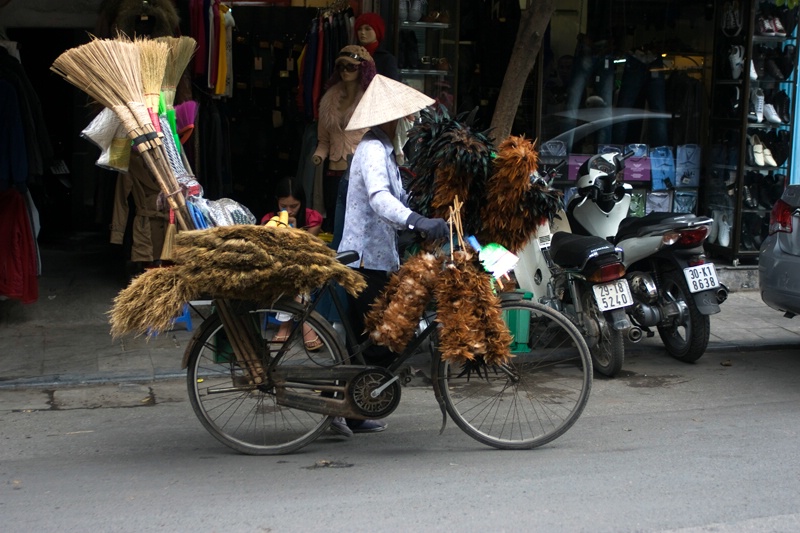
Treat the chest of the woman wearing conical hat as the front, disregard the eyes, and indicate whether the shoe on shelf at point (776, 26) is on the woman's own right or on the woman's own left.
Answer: on the woman's own left

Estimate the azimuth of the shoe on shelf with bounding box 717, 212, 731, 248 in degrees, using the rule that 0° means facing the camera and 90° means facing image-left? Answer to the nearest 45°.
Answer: approximately 0°

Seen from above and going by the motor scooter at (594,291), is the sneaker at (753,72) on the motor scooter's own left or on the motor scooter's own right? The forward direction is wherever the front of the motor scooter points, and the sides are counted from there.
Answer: on the motor scooter's own right

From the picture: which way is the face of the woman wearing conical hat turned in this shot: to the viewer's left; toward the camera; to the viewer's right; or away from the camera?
to the viewer's right

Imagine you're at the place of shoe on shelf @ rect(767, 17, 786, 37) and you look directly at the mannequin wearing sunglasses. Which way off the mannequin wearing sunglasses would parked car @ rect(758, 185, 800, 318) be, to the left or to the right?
left

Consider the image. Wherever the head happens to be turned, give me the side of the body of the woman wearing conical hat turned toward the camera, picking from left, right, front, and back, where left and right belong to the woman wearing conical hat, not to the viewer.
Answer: right

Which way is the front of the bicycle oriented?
to the viewer's right
